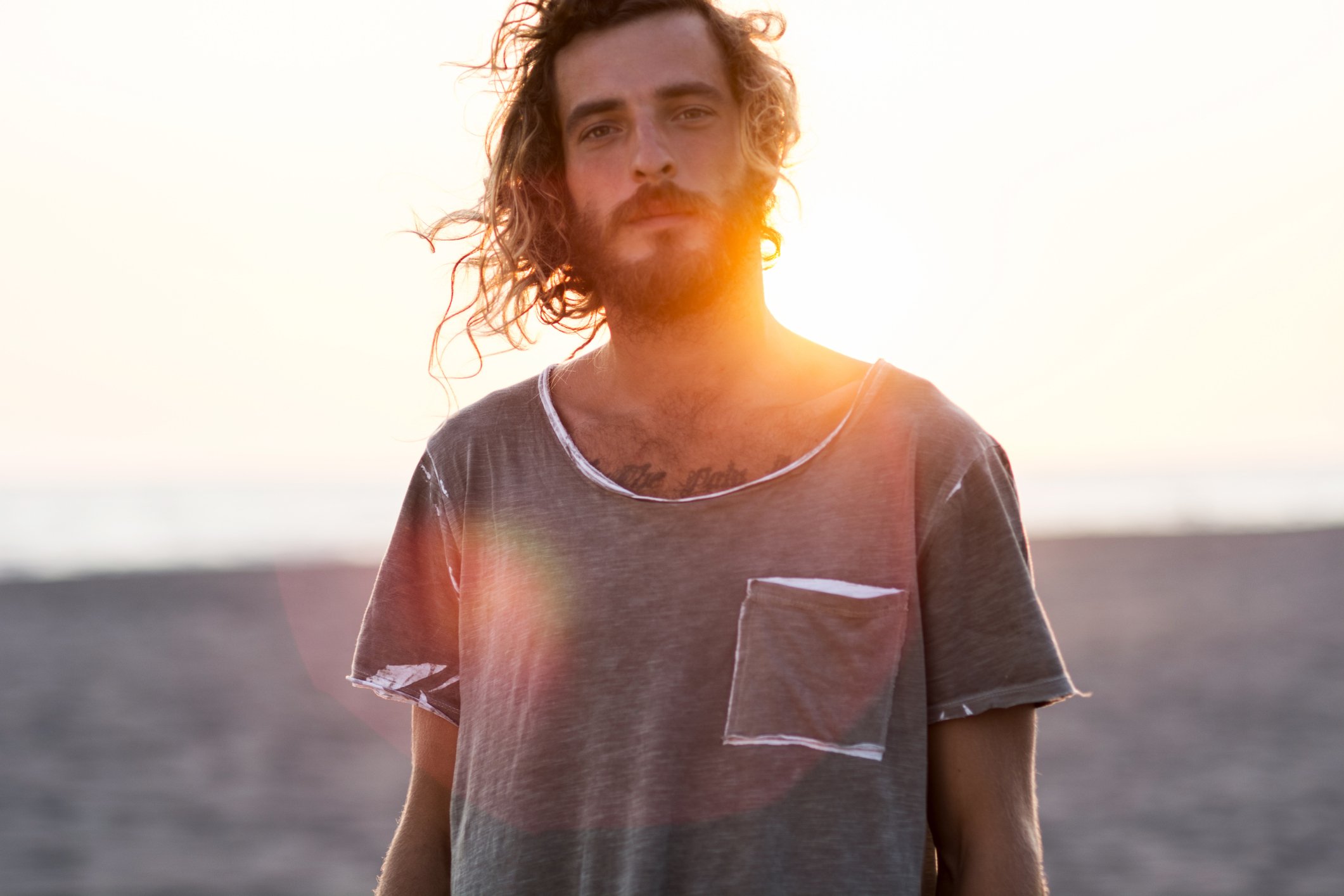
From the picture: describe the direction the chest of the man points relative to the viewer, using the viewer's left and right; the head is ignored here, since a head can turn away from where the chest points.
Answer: facing the viewer

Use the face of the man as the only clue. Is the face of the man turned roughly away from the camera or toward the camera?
toward the camera
